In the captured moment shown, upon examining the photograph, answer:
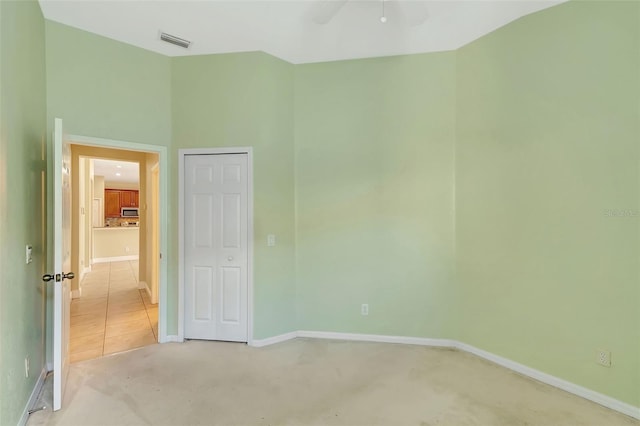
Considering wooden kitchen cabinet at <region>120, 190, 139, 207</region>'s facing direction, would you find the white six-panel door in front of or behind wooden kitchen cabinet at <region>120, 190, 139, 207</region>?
in front

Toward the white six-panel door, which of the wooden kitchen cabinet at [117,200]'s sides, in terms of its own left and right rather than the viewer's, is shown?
front

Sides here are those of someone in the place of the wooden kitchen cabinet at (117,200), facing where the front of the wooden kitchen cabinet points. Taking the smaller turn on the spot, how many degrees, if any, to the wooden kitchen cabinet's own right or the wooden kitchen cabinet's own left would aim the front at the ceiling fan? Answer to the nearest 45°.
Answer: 0° — it already faces it

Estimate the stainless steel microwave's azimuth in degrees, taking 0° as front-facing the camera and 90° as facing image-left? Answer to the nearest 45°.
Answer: approximately 0°

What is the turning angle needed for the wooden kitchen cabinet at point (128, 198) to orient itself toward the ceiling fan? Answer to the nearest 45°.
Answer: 0° — it already faces it

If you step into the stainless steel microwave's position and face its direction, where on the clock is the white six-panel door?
The white six-panel door is roughly at 12 o'clock from the stainless steel microwave.
